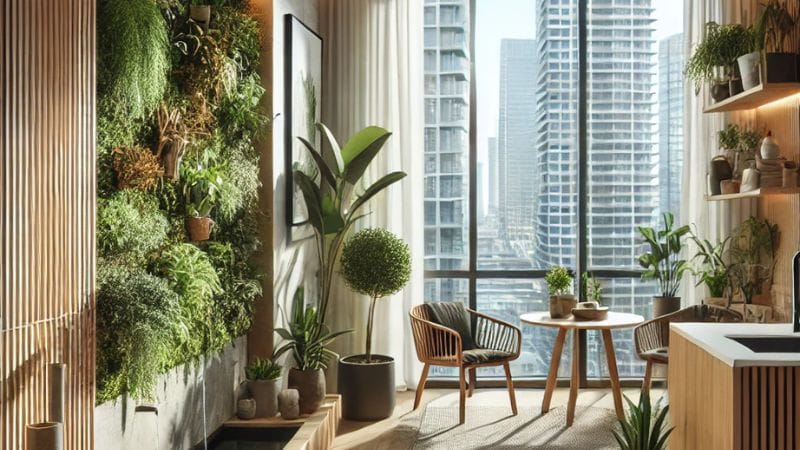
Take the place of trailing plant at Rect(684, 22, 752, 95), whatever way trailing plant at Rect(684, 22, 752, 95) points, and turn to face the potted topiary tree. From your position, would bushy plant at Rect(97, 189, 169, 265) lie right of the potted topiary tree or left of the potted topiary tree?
left

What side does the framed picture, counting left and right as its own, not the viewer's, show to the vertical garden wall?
right

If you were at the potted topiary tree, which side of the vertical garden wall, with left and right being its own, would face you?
left

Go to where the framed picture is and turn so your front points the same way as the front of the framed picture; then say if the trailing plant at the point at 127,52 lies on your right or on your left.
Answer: on your right

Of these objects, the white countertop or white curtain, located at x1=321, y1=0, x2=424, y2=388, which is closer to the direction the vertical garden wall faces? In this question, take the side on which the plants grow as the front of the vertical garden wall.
the white countertop

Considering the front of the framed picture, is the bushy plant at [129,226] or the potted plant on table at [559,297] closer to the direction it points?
the potted plant on table

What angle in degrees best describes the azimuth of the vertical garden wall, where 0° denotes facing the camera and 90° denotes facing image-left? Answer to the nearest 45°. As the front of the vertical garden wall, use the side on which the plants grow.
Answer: approximately 315°

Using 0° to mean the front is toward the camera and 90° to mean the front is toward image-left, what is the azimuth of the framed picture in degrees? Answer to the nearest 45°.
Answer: approximately 270°

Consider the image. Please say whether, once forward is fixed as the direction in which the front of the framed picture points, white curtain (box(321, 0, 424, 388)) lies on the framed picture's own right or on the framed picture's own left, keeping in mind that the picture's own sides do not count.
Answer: on the framed picture's own left

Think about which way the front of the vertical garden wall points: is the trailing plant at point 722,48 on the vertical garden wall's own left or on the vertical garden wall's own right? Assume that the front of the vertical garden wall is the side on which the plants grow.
on the vertical garden wall's own left
